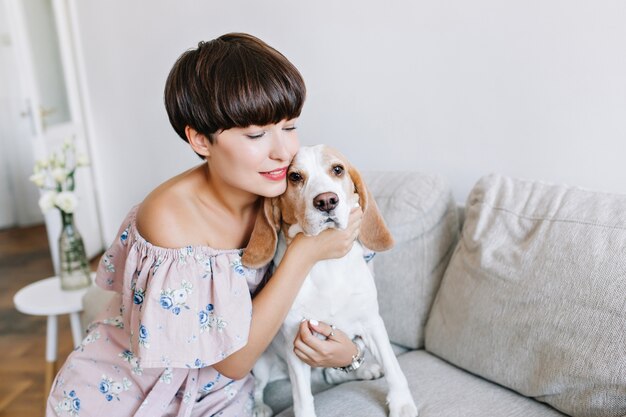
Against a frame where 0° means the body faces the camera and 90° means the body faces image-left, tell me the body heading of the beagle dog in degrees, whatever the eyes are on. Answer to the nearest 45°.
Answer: approximately 0°

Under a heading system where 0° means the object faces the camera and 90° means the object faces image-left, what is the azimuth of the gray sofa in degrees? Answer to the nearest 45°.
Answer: approximately 45°

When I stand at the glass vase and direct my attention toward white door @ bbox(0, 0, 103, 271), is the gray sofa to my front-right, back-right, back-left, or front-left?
back-right

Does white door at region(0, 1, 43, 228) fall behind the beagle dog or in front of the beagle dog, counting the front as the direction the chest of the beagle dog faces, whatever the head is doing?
behind

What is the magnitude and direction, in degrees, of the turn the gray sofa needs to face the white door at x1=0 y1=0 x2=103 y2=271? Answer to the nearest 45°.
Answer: approximately 90° to its right
